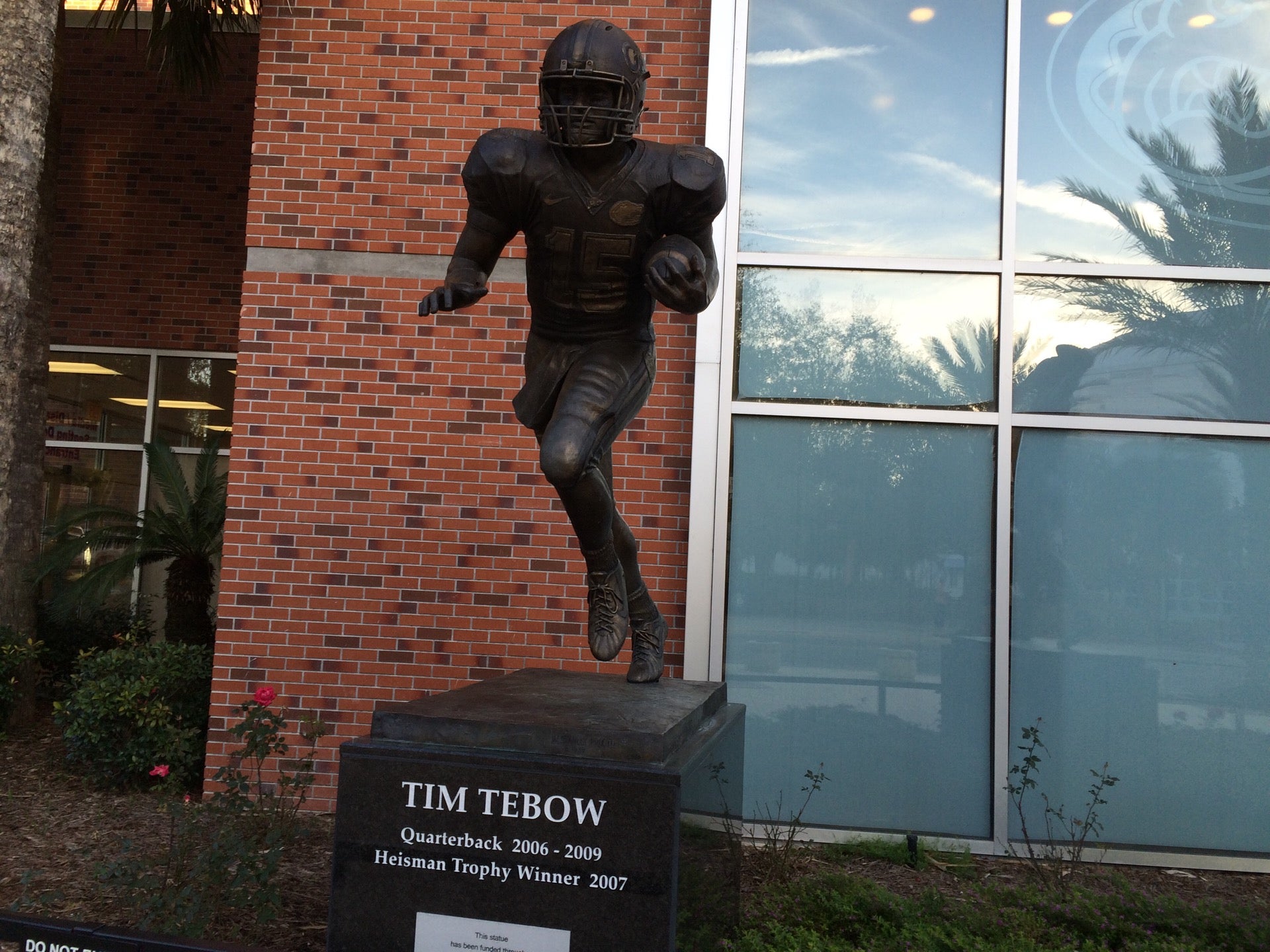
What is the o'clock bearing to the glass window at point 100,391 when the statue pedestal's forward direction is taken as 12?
The glass window is roughly at 5 o'clock from the statue pedestal.

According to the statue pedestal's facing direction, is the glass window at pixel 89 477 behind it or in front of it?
behind

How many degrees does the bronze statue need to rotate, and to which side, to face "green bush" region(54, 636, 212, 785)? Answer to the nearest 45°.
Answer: approximately 135° to its right

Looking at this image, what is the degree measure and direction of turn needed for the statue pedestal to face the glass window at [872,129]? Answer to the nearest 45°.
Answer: approximately 135° to its left

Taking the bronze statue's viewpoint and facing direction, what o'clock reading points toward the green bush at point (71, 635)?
The green bush is roughly at 5 o'clock from the bronze statue.

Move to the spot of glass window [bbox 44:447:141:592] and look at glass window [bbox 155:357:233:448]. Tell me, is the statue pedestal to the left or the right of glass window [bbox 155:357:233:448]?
right

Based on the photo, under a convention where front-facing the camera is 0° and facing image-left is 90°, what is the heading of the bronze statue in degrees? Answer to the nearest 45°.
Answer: approximately 0°

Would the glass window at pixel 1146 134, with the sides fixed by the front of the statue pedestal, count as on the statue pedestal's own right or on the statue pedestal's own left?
on the statue pedestal's own left

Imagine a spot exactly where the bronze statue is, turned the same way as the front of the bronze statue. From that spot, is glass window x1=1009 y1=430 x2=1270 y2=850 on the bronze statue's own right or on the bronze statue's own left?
on the bronze statue's own left
